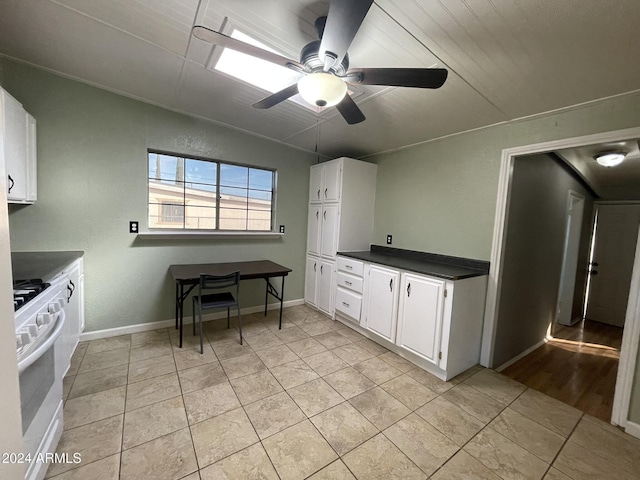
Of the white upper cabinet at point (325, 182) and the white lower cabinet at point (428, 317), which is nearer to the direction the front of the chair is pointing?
the white upper cabinet

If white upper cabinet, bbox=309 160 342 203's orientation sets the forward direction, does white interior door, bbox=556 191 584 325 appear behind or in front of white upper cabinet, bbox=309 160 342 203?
behind

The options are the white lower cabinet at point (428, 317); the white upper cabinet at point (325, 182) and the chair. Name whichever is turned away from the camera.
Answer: the chair

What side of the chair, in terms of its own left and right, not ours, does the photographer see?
back

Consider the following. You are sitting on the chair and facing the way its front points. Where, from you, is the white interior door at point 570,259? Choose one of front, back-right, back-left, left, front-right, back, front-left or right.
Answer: right

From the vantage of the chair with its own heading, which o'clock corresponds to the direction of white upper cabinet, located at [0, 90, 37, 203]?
The white upper cabinet is roughly at 9 o'clock from the chair.

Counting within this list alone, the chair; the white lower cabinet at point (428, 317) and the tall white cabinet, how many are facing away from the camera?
1

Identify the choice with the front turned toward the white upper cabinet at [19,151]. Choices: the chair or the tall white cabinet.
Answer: the tall white cabinet

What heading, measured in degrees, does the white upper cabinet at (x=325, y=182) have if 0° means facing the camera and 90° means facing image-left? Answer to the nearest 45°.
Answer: approximately 45°

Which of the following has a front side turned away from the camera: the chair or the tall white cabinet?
the chair

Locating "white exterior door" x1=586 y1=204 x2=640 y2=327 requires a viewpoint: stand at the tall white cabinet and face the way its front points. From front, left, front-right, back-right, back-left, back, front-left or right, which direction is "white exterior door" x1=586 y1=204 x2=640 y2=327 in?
back-left

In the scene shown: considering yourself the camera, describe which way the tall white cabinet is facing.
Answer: facing the viewer and to the left of the viewer

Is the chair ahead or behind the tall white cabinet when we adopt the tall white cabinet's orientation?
ahead

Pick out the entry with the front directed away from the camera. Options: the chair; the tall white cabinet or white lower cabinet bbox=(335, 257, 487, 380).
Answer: the chair

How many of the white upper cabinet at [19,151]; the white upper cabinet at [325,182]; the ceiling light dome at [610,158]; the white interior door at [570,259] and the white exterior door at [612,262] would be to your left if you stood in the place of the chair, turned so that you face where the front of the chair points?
1

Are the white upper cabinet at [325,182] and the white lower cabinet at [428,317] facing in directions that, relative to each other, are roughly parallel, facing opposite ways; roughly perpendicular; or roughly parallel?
roughly parallel

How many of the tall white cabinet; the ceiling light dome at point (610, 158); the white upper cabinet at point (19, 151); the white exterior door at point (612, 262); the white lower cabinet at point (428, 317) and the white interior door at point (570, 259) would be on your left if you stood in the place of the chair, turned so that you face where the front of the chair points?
1

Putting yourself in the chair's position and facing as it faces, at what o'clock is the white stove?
The white stove is roughly at 7 o'clock from the chair.

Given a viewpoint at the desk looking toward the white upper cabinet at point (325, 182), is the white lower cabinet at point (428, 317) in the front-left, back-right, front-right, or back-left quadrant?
front-right

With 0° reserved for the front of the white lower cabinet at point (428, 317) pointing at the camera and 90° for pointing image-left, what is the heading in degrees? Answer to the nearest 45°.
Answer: approximately 45°
